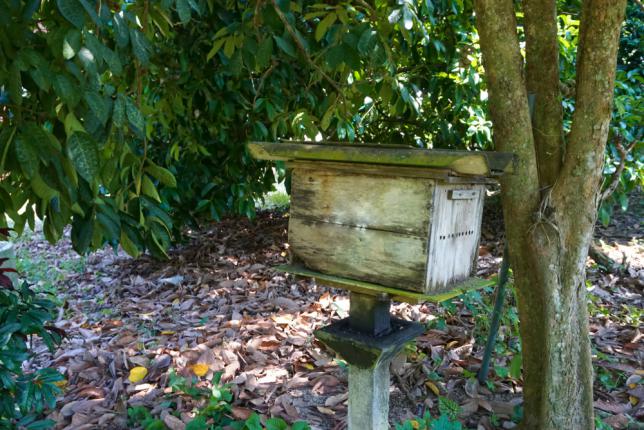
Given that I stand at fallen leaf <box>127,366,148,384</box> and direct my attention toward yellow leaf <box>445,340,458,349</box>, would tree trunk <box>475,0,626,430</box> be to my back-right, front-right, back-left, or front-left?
front-right

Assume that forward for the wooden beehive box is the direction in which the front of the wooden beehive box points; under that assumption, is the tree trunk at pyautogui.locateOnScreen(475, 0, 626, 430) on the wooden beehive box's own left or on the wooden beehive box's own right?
on the wooden beehive box's own left

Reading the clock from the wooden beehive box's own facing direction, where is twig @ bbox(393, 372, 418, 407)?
The twig is roughly at 8 o'clock from the wooden beehive box.

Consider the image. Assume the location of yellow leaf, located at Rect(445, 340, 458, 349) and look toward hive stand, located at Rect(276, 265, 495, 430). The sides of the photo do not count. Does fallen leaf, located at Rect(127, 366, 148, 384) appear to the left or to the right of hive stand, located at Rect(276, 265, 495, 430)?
right

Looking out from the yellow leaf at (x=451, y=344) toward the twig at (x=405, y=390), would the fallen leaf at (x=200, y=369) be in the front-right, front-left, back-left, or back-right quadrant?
front-right

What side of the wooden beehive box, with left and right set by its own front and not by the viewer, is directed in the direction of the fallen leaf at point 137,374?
back

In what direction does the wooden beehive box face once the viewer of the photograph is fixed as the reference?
facing the viewer and to the right of the viewer

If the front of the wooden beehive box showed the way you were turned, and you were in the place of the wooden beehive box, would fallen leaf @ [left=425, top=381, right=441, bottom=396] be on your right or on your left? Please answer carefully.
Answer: on your left

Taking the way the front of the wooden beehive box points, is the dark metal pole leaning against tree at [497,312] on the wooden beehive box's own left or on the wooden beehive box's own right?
on the wooden beehive box's own left

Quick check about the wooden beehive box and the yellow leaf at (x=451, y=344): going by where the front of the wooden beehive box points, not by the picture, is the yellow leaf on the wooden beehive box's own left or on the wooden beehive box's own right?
on the wooden beehive box's own left
